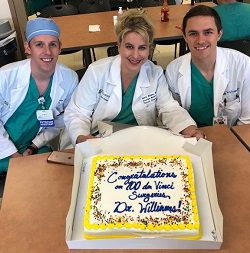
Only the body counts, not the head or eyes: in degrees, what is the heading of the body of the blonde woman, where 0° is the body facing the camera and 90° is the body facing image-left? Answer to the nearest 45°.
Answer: approximately 0°

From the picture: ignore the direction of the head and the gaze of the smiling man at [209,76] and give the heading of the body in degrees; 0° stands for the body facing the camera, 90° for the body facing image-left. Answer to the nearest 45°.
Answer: approximately 0°

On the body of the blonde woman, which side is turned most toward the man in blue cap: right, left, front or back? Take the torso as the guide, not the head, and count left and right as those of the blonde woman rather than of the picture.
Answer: right

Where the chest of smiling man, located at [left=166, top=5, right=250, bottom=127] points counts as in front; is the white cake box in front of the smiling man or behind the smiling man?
in front

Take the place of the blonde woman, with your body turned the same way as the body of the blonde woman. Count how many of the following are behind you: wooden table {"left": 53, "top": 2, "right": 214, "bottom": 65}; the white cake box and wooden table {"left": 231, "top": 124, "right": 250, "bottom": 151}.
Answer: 1

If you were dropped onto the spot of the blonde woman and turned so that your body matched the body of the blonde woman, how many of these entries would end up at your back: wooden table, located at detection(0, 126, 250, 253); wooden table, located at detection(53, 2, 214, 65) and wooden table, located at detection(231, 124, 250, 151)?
1

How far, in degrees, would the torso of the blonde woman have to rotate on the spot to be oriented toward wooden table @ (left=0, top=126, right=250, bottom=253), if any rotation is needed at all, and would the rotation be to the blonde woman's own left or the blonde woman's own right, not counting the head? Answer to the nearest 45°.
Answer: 0° — they already face it

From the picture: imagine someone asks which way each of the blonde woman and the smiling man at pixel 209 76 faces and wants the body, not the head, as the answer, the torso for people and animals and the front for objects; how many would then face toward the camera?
2

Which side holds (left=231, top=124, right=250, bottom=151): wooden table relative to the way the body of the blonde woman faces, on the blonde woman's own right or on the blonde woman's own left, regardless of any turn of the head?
on the blonde woman's own left

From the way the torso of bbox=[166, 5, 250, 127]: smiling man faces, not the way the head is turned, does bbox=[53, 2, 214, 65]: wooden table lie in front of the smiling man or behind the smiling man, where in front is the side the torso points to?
behind
